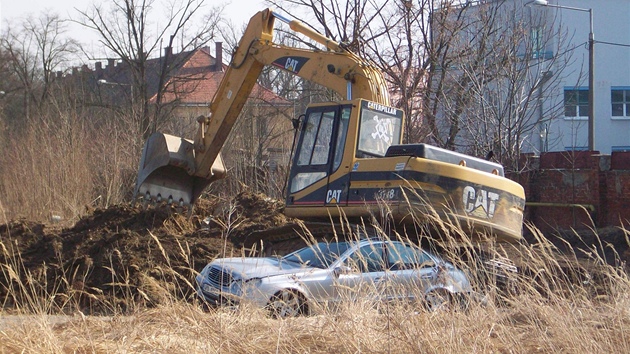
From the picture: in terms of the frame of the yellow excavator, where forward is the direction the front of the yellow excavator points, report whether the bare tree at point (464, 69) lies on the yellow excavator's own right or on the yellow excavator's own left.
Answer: on the yellow excavator's own right

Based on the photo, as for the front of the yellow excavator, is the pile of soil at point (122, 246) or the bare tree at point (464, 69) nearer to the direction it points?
the pile of soil

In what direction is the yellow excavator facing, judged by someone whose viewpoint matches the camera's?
facing away from the viewer and to the left of the viewer
